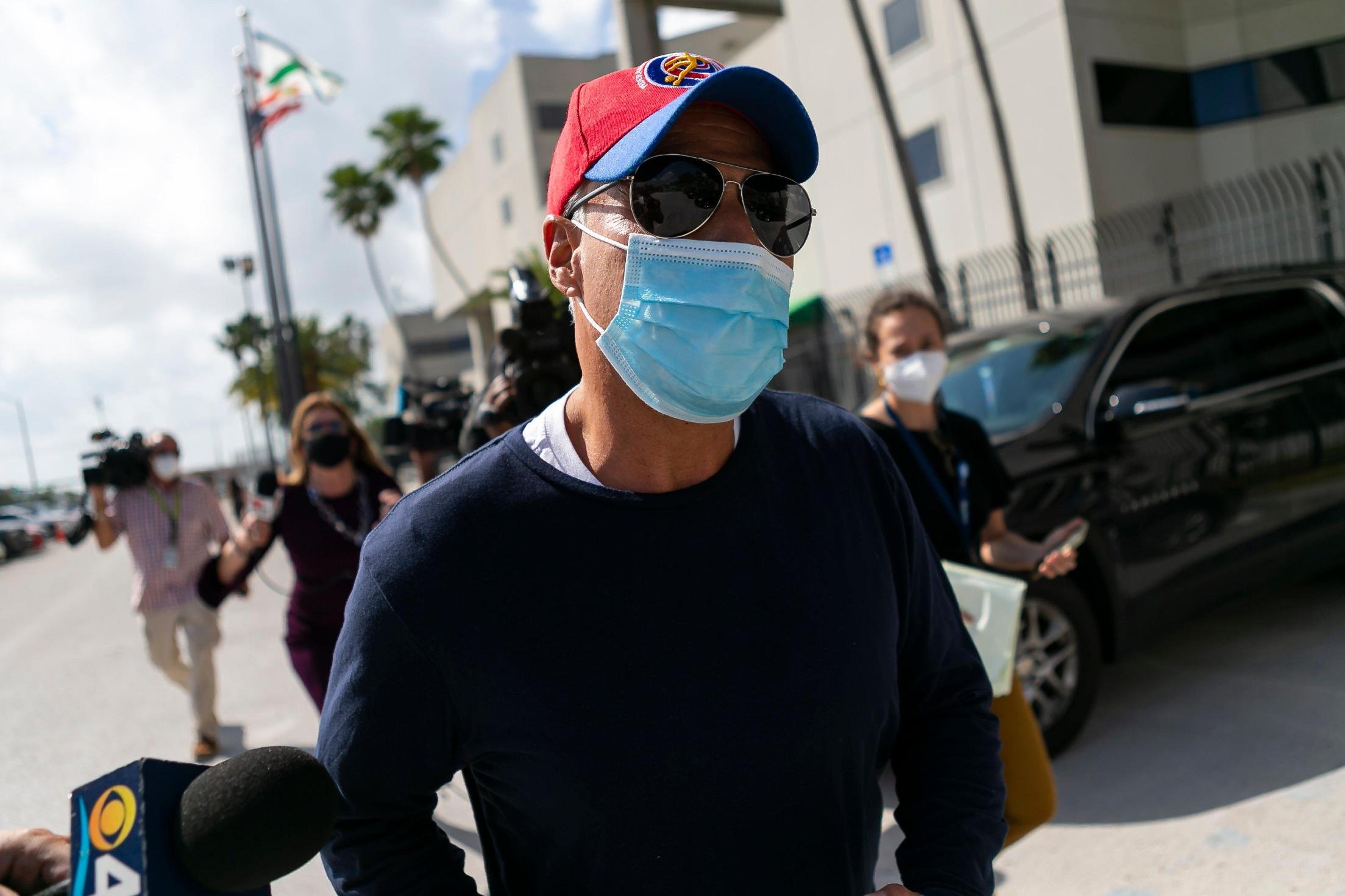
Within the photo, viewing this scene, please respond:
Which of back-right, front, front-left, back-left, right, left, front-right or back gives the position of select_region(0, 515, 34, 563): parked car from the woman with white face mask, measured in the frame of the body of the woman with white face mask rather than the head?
back

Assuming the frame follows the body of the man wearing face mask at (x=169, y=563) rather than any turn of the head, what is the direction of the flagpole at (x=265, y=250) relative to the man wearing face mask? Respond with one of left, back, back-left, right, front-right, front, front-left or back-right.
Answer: back

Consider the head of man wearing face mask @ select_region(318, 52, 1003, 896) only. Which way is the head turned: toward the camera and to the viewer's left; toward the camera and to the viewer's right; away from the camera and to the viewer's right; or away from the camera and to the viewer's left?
toward the camera and to the viewer's right

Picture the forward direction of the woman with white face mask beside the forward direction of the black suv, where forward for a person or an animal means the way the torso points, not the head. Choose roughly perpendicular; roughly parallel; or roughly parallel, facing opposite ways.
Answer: roughly perpendicular

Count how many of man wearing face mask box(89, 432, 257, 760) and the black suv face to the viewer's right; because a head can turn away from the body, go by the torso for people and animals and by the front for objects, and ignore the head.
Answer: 0

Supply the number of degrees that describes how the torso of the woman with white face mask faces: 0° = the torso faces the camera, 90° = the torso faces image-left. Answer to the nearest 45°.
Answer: approximately 315°

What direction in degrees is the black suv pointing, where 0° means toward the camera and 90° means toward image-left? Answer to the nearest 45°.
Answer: approximately 45°

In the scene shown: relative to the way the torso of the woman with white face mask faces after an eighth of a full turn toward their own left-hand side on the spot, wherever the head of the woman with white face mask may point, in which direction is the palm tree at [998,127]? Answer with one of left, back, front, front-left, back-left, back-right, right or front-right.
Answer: left

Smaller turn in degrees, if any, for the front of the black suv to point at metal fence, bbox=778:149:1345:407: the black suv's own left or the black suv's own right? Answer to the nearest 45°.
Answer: approximately 135° to the black suv's own right

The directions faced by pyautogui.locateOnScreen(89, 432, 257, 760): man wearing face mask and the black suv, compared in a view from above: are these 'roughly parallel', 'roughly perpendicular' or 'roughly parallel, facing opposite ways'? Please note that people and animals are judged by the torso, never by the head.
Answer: roughly perpendicular

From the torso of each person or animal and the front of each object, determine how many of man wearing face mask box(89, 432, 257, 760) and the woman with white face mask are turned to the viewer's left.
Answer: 0

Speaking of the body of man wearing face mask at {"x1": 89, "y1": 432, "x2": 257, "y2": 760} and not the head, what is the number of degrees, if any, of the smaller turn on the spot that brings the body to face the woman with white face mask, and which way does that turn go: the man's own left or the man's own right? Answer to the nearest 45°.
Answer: approximately 45° to the man's own left
